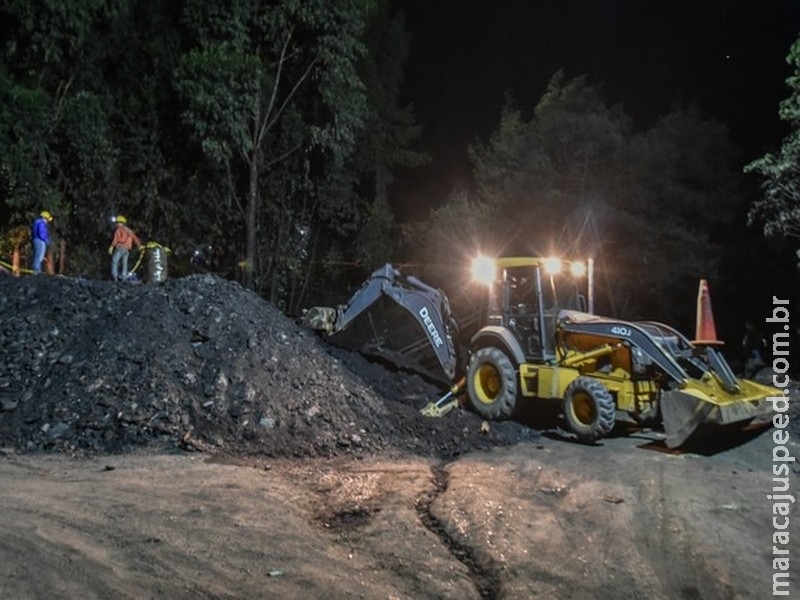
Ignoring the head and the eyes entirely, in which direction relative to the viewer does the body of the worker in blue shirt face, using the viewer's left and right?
facing to the right of the viewer

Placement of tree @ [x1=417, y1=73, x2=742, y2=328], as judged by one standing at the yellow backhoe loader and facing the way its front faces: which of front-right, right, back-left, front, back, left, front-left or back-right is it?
back-left

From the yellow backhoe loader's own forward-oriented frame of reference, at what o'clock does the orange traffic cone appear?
The orange traffic cone is roughly at 11 o'clock from the yellow backhoe loader.

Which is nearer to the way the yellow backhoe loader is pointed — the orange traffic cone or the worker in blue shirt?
the orange traffic cone

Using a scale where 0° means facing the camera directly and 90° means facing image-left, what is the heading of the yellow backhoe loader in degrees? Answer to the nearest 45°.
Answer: approximately 315°

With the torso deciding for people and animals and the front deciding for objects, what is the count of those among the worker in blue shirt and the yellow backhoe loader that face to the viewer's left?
0

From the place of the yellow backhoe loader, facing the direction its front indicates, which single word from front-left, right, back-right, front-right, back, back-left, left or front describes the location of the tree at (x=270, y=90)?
back
